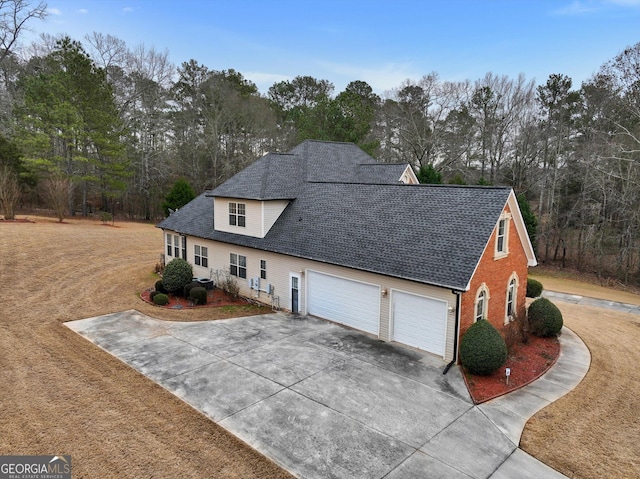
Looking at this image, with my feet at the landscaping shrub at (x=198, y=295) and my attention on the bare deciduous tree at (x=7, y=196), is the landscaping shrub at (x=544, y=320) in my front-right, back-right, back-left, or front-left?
back-right

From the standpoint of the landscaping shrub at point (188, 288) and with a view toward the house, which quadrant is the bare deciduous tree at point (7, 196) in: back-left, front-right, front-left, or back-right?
back-left

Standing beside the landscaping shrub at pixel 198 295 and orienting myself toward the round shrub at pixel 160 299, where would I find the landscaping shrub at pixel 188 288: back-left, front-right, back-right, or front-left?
front-right
